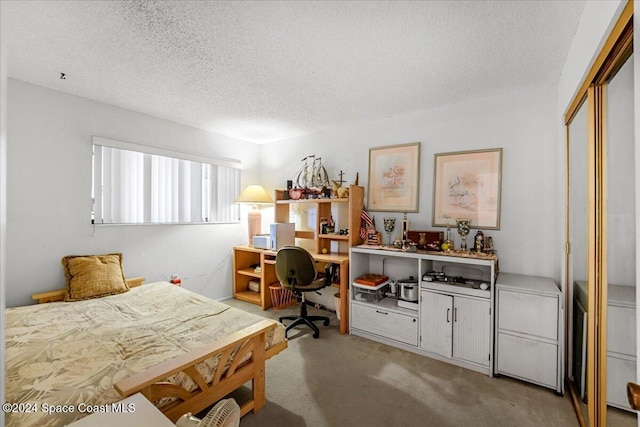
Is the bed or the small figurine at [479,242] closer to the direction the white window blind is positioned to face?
the small figurine

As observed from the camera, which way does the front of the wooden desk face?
facing the viewer and to the left of the viewer

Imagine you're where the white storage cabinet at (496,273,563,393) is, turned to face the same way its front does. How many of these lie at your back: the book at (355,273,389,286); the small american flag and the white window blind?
0

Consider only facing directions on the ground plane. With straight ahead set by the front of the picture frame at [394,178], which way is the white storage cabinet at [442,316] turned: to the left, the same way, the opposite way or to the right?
the same way

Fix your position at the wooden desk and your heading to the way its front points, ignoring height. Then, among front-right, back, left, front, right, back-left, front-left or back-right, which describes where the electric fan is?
front-left

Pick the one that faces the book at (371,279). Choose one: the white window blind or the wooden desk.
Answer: the white window blind

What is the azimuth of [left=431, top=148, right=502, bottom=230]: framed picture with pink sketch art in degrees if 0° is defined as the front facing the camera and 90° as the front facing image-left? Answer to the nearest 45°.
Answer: approximately 45°

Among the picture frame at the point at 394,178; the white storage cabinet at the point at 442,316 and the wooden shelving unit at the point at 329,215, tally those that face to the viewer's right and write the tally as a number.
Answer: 0

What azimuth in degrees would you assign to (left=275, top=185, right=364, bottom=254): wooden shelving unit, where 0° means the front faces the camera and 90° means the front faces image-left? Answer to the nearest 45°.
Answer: approximately 45°

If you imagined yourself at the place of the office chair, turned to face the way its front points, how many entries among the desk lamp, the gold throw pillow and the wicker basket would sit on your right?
0

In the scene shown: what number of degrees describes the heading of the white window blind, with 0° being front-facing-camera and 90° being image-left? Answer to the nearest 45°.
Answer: approximately 315°

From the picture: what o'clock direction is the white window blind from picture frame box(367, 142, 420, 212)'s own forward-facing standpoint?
The white window blind is roughly at 1 o'clock from the picture frame.

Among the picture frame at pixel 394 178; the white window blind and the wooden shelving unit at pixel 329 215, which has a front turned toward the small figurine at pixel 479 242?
the white window blind

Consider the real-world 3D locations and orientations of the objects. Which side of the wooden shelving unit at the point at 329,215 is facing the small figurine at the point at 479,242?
left

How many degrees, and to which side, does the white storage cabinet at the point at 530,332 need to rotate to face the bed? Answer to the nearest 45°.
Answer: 0° — it already faces it

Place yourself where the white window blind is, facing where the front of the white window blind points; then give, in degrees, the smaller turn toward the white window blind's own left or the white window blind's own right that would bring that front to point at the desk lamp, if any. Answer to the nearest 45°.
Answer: approximately 45° to the white window blind's own left

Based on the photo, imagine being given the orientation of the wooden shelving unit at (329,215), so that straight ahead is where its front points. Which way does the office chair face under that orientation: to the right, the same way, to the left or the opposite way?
the opposite way

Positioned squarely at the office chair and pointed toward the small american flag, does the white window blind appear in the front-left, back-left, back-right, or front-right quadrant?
back-left
